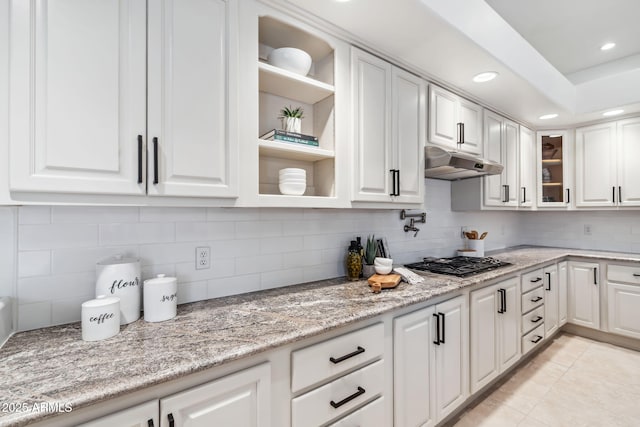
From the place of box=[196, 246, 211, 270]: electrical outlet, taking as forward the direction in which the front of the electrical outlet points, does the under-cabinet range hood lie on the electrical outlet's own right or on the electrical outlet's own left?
on the electrical outlet's own left

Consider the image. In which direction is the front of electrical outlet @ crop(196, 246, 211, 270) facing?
toward the camera

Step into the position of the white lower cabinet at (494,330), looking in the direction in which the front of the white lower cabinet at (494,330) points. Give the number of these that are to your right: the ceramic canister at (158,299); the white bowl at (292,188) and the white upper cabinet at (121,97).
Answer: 3

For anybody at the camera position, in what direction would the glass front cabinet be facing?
facing the viewer

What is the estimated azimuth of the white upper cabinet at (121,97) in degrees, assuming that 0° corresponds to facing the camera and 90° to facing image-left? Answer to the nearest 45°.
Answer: approximately 0°

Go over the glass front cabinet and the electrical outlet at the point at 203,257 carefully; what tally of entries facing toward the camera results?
2

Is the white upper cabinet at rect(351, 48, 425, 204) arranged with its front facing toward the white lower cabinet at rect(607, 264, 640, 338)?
no

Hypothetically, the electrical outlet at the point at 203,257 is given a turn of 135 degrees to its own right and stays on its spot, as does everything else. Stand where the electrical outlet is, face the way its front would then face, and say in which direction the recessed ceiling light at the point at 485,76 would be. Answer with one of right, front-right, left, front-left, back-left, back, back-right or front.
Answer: back-right

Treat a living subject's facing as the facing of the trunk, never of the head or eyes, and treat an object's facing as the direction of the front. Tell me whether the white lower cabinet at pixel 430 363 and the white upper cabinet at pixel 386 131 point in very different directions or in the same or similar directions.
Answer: same or similar directions

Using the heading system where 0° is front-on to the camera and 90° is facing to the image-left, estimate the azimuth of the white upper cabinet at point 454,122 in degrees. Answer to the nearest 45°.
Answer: approximately 315°

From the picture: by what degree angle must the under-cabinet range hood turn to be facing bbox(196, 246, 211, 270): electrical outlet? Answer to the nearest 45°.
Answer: approximately 90° to its right

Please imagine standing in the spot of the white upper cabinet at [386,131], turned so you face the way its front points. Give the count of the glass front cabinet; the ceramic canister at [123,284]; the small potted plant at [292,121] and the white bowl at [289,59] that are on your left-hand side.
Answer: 1

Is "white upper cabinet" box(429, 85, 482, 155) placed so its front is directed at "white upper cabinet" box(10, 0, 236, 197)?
no

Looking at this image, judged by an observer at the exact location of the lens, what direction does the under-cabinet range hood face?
facing the viewer and to the right of the viewer

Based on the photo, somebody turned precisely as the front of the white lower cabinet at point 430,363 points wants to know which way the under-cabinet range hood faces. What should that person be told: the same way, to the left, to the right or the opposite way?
the same way

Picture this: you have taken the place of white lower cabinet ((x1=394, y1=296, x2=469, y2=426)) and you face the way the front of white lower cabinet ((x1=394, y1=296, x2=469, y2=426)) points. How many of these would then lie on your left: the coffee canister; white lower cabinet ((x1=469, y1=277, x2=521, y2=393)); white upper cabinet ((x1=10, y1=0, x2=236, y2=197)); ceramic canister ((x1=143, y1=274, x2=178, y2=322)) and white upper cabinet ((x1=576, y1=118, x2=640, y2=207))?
2

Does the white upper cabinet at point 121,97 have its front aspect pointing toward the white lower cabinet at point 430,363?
no

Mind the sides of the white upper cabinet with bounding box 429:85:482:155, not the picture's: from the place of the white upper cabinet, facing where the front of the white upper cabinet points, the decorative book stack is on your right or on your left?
on your right
